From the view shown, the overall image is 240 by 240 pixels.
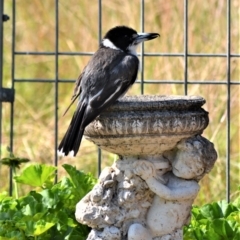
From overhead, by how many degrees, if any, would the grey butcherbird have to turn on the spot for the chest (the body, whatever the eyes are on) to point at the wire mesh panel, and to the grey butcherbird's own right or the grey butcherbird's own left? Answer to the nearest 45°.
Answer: approximately 45° to the grey butcherbird's own left

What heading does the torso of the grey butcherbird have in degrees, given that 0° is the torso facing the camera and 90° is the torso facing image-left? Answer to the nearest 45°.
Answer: approximately 225°
